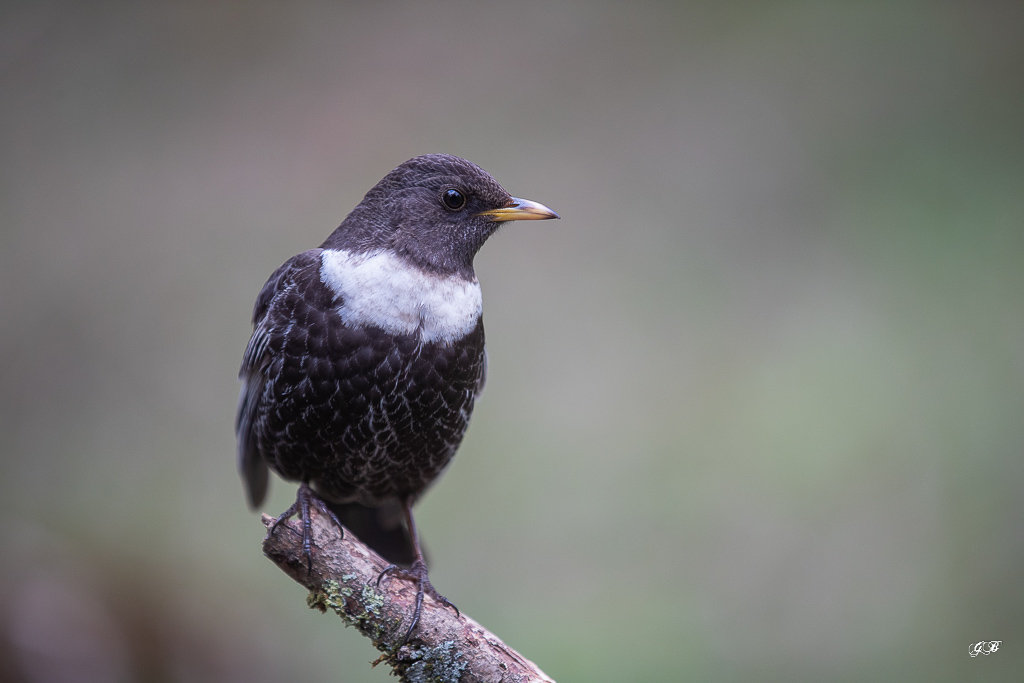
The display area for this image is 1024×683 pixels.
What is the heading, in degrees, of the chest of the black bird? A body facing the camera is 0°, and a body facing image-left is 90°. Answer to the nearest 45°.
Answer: approximately 315°
